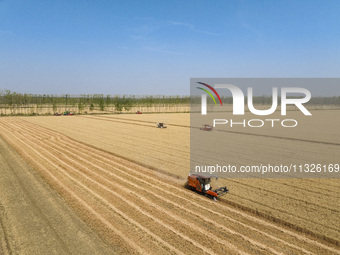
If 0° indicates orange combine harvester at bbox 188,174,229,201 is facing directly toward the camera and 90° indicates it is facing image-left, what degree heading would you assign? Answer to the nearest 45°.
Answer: approximately 315°
